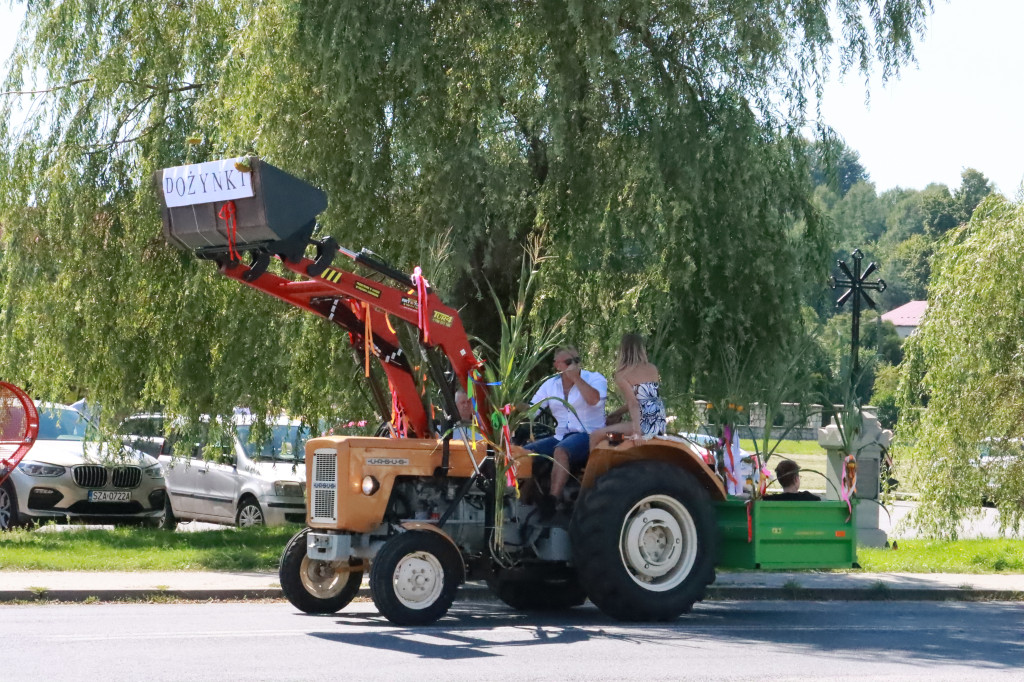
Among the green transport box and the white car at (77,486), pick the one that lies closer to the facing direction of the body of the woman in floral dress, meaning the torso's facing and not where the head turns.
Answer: the white car

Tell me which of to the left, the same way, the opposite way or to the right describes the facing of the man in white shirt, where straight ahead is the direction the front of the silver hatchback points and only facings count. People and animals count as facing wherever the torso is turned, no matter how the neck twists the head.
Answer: to the right

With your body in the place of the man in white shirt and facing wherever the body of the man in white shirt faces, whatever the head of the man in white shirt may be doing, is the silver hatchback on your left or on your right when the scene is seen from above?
on your right

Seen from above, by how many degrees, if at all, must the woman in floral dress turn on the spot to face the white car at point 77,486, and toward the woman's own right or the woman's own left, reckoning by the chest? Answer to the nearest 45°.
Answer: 0° — they already face it

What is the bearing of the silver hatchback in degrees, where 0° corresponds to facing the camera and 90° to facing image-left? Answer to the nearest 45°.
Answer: approximately 315°

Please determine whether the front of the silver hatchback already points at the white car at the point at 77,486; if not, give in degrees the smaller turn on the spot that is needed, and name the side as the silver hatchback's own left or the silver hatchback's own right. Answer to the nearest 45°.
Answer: approximately 135° to the silver hatchback's own right

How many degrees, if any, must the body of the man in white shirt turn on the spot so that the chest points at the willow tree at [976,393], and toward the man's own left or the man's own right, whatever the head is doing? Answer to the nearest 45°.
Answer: approximately 180°

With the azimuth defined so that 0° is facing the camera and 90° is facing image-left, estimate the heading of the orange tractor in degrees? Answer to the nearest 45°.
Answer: approximately 45°

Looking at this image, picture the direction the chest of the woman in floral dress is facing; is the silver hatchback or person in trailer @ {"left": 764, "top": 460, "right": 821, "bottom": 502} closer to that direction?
the silver hatchback
